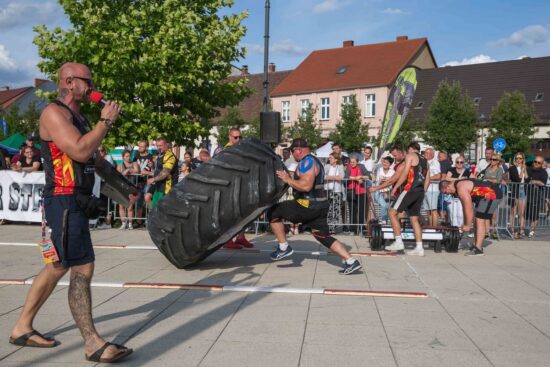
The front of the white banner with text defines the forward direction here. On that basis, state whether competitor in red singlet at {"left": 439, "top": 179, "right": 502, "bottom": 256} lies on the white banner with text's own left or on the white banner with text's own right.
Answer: on the white banner with text's own left

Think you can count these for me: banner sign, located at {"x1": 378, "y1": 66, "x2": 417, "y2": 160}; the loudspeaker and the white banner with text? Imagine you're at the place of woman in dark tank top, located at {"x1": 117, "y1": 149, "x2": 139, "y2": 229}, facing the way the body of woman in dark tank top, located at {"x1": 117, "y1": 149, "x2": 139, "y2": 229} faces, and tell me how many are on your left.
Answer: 2

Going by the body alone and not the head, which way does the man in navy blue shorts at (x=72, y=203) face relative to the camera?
to the viewer's right

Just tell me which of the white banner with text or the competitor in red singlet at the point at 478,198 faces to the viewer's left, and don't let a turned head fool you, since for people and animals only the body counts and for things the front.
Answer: the competitor in red singlet

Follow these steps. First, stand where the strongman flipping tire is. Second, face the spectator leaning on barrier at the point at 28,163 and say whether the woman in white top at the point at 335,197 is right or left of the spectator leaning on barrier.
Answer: right

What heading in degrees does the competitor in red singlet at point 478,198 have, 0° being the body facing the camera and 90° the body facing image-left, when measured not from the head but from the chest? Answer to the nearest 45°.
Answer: approximately 90°

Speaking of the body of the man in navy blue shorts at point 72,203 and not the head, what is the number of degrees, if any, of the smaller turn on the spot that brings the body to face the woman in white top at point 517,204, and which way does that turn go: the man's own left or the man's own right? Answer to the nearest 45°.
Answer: approximately 45° to the man's own left
